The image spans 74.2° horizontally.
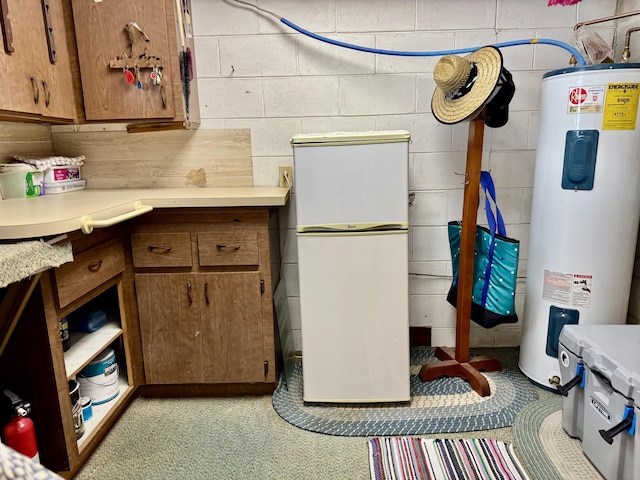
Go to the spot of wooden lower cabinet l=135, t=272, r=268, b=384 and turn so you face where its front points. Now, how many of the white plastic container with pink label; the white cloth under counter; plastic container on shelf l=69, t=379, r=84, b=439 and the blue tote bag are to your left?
1

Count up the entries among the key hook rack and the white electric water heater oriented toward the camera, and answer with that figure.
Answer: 2

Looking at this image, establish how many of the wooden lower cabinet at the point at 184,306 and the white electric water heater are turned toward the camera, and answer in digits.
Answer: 2

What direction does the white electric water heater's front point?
toward the camera

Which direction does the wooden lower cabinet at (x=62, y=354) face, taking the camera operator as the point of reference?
facing the viewer and to the right of the viewer

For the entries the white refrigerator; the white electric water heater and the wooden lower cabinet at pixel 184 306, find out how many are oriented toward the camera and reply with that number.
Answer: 3

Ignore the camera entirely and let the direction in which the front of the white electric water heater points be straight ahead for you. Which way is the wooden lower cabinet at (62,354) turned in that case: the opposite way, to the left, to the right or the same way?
to the left

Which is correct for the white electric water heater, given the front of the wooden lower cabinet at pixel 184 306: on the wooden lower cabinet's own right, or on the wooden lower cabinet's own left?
on the wooden lower cabinet's own left

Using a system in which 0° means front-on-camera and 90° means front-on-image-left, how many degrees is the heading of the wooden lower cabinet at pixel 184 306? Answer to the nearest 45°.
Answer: approximately 0°

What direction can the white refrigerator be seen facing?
toward the camera

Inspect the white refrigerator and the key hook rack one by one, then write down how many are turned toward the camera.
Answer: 2

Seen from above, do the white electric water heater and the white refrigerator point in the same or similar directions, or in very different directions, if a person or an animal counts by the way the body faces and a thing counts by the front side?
same or similar directions

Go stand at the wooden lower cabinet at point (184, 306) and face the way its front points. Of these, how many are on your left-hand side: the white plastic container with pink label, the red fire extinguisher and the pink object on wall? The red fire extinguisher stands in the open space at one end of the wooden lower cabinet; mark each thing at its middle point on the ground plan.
1
